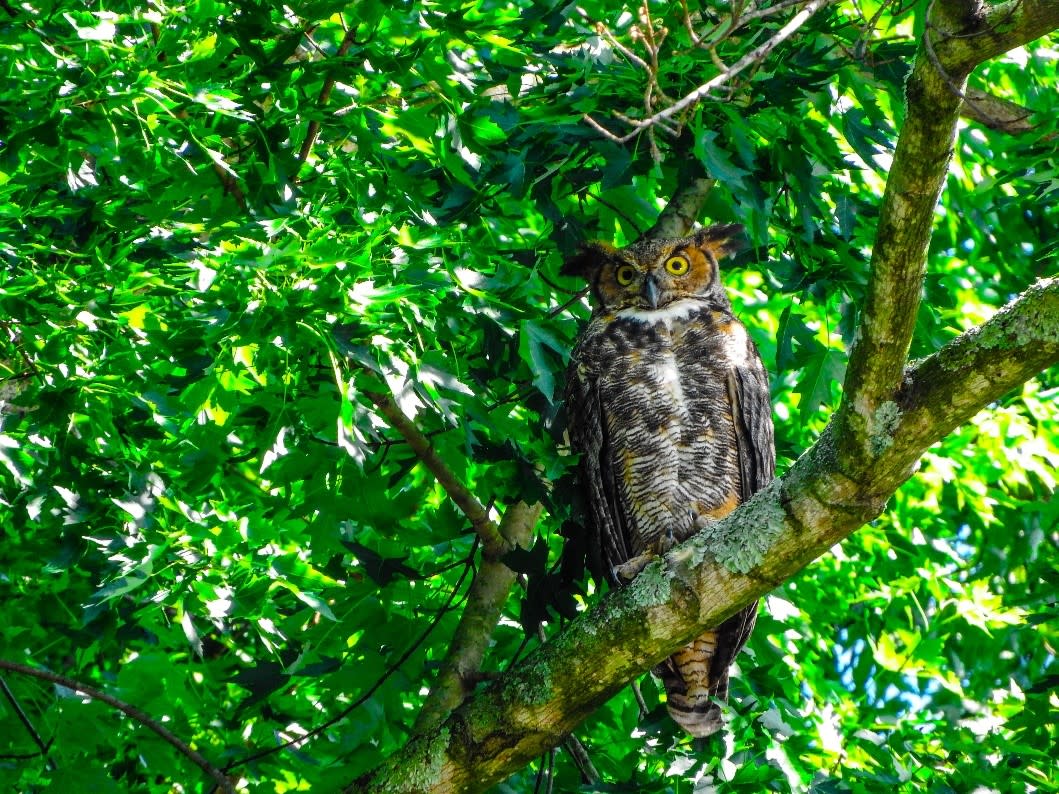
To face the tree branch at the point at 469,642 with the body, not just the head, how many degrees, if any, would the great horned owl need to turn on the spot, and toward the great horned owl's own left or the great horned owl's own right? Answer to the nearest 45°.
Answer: approximately 45° to the great horned owl's own right

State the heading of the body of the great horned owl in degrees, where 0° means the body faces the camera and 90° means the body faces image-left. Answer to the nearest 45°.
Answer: approximately 0°

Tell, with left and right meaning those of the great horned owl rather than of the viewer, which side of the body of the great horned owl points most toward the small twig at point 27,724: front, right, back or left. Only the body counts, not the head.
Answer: right
